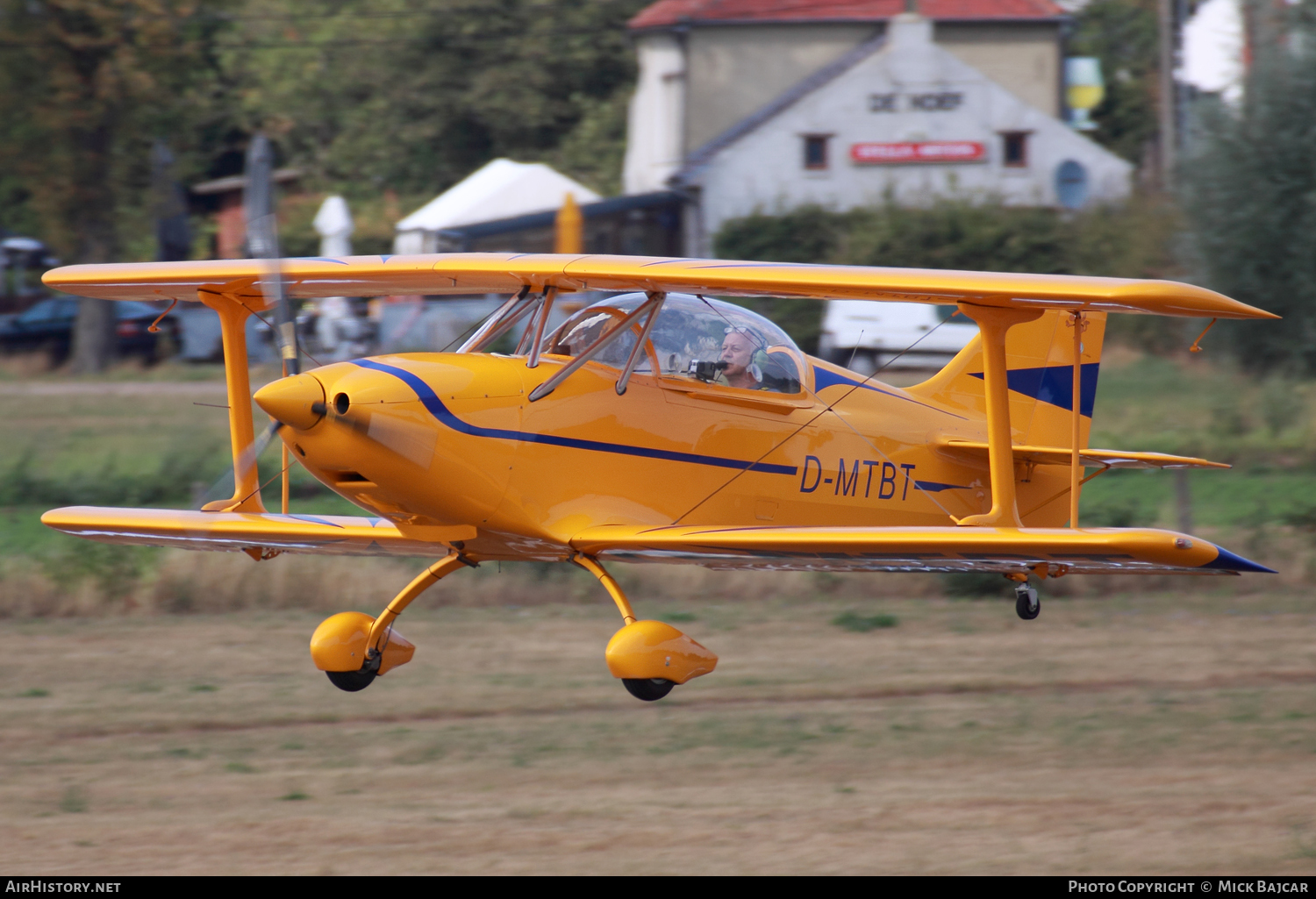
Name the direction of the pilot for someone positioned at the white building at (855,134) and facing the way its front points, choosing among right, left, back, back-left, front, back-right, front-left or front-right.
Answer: front

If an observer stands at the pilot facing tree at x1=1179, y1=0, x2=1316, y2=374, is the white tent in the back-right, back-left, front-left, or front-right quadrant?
front-left

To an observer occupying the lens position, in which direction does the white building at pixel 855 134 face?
facing the viewer

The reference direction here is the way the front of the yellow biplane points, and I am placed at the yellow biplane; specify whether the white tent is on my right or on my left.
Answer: on my right

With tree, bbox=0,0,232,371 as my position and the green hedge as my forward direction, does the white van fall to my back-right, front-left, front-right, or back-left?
front-right

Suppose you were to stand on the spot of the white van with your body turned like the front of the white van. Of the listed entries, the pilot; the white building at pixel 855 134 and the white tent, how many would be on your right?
1

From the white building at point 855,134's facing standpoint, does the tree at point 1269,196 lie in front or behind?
in front

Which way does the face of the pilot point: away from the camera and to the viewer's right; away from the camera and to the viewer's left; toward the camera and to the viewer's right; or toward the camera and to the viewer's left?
toward the camera and to the viewer's left

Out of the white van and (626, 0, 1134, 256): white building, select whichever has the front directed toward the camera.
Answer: the white building

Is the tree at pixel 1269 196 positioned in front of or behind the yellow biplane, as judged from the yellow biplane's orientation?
behind

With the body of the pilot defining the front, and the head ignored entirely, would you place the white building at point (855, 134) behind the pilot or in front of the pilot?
behind

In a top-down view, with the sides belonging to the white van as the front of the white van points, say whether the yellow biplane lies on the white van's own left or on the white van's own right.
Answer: on the white van's own right
